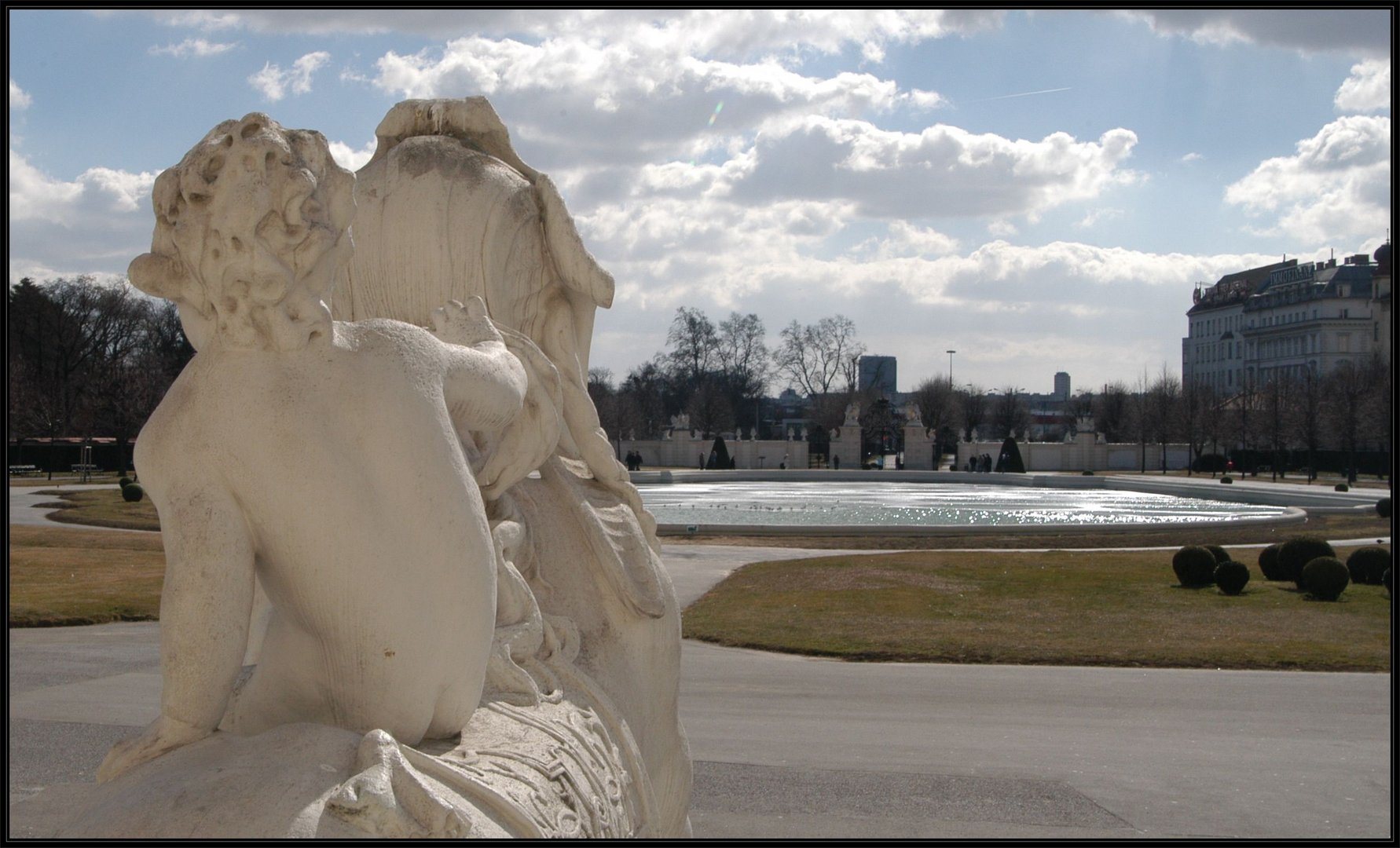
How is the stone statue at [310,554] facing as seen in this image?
away from the camera

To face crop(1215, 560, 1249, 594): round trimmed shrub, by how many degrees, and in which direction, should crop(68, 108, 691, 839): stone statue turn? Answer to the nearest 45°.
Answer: approximately 45° to its right

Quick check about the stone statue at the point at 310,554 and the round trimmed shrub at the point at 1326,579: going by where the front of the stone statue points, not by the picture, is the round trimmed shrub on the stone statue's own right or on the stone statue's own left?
on the stone statue's own right

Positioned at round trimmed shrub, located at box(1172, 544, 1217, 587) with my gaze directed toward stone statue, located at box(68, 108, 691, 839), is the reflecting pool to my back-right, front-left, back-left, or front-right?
back-right

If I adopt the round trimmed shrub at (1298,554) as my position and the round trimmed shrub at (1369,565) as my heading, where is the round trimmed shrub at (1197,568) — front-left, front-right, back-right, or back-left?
back-right

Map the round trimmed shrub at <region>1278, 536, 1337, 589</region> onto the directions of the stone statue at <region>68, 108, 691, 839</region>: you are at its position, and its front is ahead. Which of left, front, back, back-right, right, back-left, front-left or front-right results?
front-right

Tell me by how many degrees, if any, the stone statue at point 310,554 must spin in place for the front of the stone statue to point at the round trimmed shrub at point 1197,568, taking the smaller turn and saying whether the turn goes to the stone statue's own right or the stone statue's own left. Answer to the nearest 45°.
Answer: approximately 45° to the stone statue's own right

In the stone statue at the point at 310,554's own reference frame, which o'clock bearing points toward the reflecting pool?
The reflecting pool is roughly at 1 o'clock from the stone statue.

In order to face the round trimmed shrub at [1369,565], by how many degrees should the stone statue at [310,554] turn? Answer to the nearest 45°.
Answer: approximately 45° to its right
